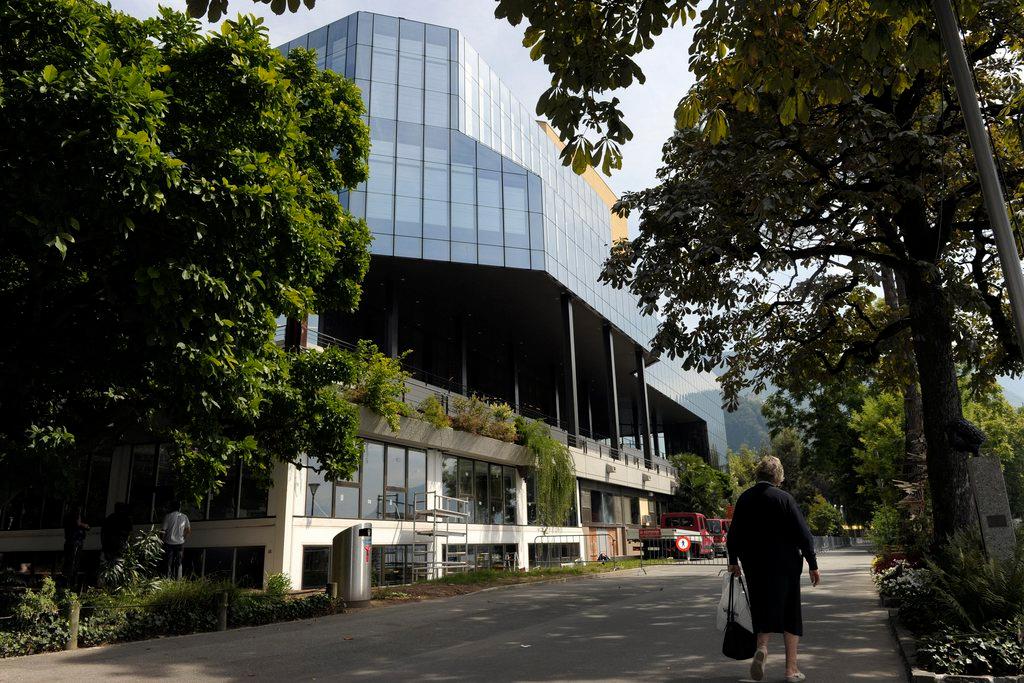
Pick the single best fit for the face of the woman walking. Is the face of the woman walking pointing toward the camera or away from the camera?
away from the camera

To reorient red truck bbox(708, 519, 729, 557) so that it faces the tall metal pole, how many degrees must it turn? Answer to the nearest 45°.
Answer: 0° — it already faces it

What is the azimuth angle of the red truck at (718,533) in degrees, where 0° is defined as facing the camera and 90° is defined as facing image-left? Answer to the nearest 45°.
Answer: approximately 0°

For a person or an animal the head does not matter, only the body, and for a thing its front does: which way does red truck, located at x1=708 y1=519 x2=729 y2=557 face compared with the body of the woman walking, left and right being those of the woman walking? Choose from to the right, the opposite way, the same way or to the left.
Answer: the opposite way

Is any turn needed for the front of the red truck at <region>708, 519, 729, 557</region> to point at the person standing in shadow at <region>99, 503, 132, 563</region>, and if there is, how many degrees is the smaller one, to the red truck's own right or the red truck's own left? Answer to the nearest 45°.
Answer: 0° — it already faces them

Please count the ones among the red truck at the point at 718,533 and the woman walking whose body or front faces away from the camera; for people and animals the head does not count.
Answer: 1

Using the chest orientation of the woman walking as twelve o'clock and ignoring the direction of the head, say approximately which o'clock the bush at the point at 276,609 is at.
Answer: The bush is roughly at 10 o'clock from the woman walking.

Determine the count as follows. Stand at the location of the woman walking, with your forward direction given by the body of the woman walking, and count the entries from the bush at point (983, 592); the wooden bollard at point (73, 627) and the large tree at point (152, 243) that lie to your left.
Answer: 2

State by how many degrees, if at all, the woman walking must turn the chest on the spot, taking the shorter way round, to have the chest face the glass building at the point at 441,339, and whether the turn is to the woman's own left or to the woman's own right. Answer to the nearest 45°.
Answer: approximately 45° to the woman's own left

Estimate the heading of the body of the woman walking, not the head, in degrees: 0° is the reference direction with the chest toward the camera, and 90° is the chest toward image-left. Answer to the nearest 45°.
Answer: approximately 180°

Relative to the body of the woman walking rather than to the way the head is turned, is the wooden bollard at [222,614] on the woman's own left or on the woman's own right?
on the woman's own left

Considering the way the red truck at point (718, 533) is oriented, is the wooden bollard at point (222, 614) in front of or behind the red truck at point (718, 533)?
in front

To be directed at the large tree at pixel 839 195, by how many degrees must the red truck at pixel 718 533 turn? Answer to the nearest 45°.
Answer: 0° — it already faces it

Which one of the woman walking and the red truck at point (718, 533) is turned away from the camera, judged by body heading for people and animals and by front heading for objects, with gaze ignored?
the woman walking

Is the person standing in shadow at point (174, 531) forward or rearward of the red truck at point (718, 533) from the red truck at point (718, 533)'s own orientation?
forward

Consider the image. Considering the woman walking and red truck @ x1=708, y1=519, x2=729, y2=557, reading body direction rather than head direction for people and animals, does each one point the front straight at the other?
yes
